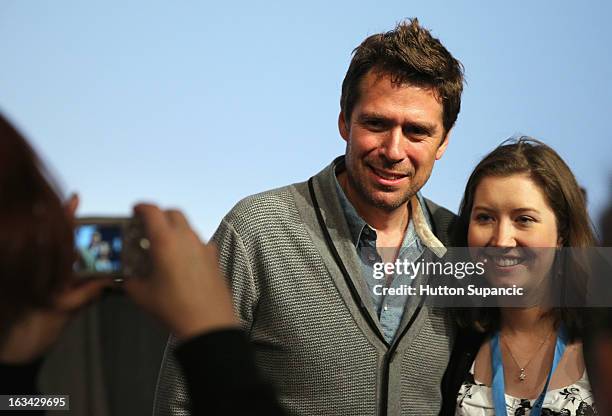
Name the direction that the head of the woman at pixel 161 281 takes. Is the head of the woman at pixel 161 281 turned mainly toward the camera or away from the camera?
away from the camera

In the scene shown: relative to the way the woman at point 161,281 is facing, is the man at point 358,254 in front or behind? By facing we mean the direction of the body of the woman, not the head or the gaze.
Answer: in front

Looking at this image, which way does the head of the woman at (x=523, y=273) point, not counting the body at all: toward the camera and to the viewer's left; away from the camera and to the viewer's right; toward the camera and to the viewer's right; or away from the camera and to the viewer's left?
toward the camera and to the viewer's left

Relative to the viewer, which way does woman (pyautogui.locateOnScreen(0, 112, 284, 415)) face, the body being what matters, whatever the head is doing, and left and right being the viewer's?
facing away from the viewer and to the right of the viewer
